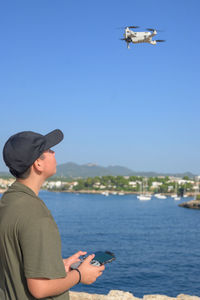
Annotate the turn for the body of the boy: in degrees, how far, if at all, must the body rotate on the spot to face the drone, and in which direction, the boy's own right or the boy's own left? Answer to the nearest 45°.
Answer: approximately 45° to the boy's own left

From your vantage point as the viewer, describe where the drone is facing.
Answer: facing to the left of the viewer

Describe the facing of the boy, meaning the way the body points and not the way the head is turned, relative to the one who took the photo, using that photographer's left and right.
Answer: facing away from the viewer and to the right of the viewer

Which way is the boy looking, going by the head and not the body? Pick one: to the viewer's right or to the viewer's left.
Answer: to the viewer's right
